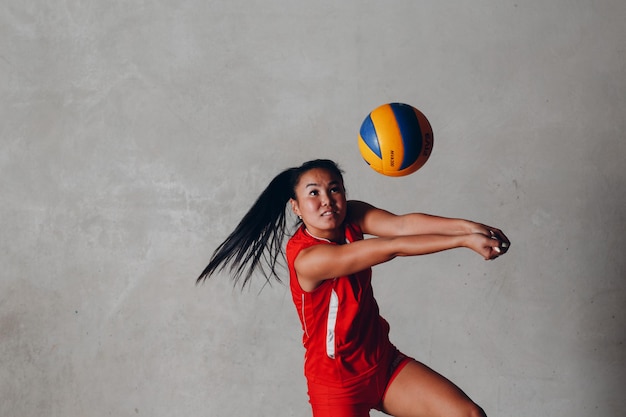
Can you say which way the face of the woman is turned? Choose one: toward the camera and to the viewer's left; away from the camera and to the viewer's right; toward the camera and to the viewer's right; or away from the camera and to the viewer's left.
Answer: toward the camera and to the viewer's right

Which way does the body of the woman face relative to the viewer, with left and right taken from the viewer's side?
facing the viewer and to the right of the viewer
